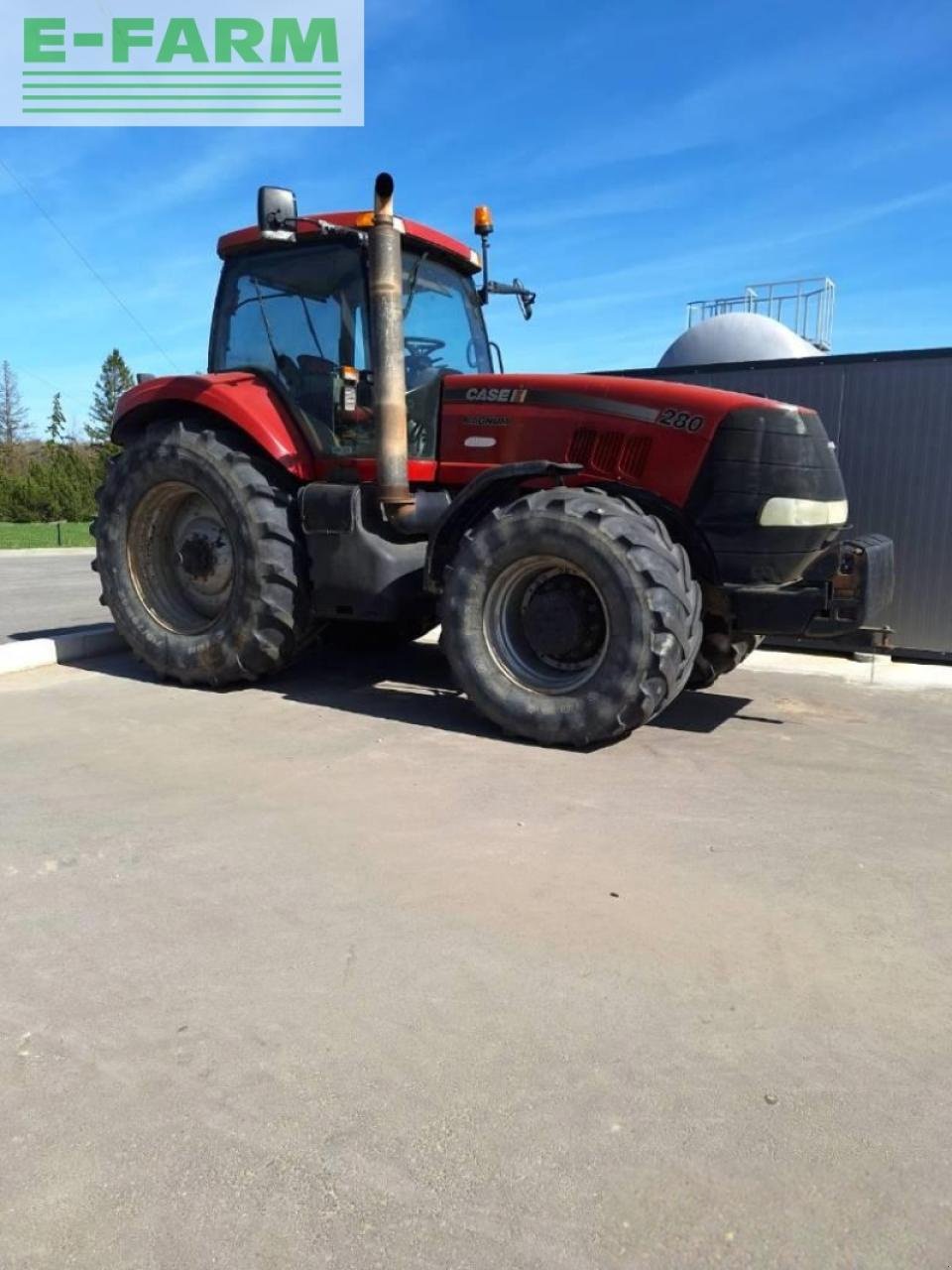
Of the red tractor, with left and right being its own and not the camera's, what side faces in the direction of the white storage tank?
left

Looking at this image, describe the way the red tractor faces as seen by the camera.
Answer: facing the viewer and to the right of the viewer
